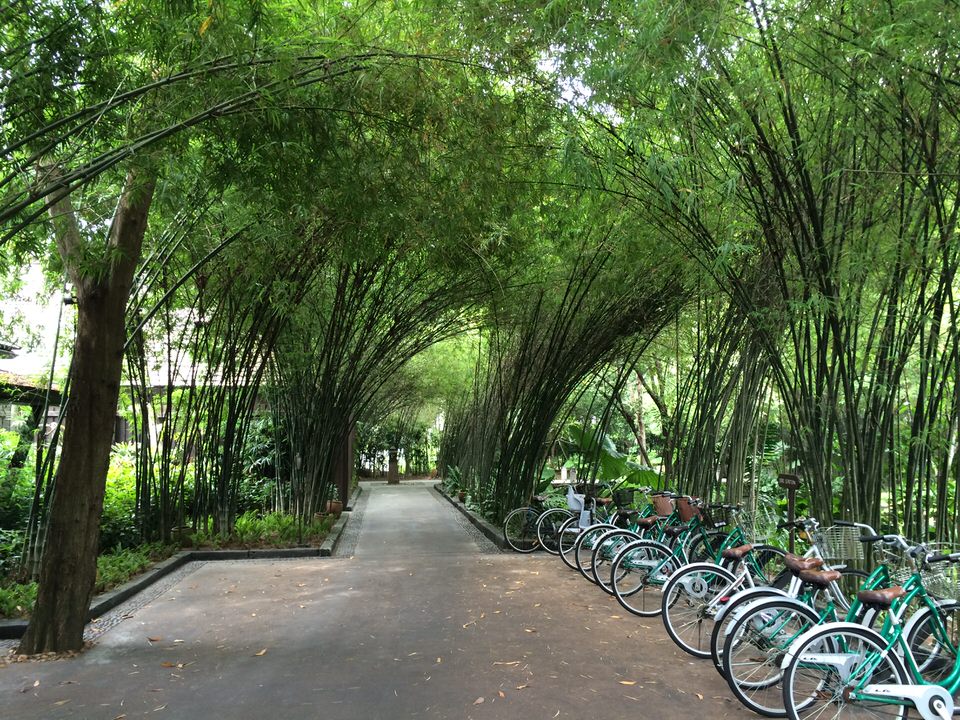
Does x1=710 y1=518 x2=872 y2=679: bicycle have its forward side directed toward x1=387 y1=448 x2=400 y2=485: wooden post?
no

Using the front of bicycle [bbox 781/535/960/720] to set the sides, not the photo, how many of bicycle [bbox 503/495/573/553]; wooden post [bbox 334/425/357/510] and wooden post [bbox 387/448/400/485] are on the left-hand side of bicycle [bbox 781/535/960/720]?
3

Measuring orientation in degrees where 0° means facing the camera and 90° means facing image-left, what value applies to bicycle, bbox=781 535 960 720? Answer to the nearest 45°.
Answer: approximately 225°

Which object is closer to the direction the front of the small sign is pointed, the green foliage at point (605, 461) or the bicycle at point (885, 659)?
the bicycle

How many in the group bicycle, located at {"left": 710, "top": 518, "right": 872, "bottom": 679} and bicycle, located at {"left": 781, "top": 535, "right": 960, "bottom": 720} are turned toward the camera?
0

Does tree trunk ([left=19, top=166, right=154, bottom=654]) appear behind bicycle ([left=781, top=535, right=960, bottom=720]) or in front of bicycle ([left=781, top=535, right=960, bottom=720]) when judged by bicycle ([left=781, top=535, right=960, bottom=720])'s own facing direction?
behind

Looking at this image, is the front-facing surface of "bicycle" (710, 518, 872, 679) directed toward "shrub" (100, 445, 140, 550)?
no

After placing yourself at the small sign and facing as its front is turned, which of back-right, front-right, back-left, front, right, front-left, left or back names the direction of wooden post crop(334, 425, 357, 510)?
back-right

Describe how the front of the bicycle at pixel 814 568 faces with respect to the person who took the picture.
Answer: facing away from the viewer and to the right of the viewer

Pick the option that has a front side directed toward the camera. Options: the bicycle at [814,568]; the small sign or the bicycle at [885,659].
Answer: the small sign

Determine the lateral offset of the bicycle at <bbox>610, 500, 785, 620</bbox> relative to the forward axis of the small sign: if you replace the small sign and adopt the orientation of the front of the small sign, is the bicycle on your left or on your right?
on your right

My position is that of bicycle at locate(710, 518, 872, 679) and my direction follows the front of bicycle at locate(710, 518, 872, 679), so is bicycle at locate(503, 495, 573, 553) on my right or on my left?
on my left

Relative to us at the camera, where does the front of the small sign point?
facing the viewer

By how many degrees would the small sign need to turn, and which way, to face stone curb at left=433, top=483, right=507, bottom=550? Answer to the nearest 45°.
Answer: approximately 135° to its right

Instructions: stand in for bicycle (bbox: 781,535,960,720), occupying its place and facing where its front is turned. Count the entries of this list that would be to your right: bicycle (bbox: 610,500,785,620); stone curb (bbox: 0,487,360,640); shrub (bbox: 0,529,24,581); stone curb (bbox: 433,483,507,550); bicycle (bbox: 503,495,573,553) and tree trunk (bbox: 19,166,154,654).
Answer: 0

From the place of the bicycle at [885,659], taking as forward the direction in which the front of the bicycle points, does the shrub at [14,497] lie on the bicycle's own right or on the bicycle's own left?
on the bicycle's own left

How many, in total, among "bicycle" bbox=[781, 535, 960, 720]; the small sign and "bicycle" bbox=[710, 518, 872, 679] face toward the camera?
1

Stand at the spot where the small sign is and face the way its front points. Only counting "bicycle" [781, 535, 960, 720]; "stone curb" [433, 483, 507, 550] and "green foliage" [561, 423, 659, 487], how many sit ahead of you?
1

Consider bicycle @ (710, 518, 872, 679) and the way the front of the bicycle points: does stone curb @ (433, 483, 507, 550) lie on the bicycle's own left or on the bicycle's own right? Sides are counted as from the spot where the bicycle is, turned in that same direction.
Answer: on the bicycle's own left

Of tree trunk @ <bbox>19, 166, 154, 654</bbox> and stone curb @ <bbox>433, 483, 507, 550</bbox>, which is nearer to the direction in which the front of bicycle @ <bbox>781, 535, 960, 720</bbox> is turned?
the stone curb

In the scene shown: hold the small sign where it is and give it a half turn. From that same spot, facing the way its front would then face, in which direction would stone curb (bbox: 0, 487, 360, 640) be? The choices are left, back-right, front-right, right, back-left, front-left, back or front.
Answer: left
